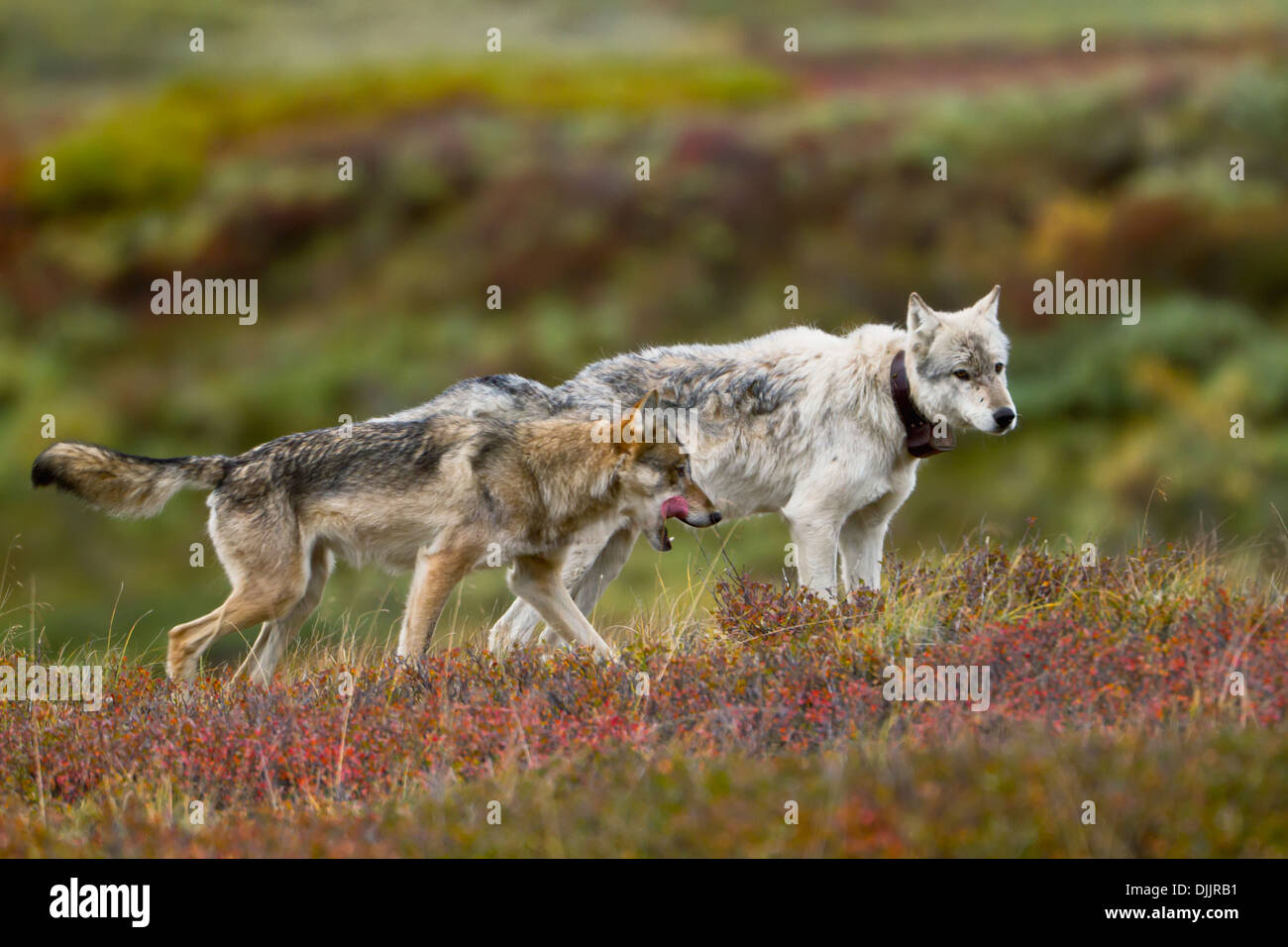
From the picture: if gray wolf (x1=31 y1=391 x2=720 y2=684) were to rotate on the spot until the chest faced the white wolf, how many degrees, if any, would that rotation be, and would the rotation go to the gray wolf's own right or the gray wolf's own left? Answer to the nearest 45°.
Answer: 0° — it already faces it

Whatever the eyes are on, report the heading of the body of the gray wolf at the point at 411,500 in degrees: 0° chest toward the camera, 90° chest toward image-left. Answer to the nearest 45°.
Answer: approximately 270°
